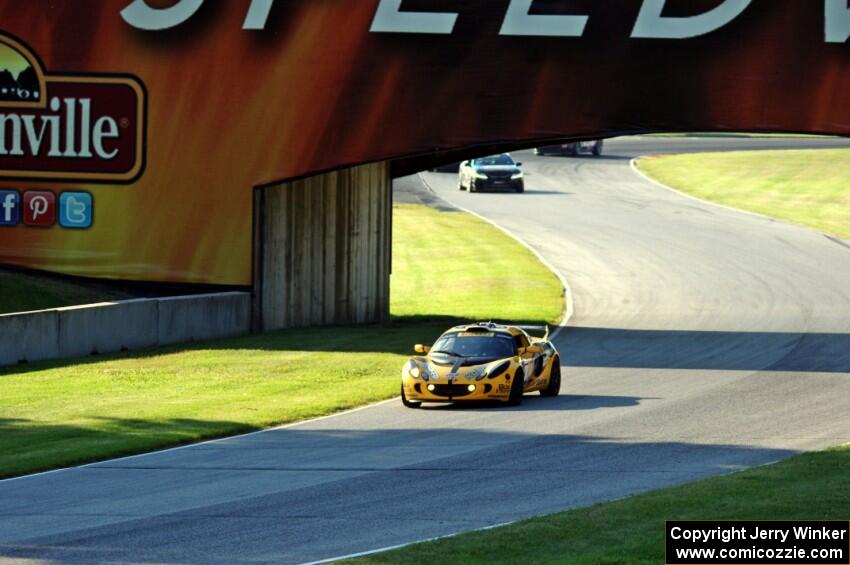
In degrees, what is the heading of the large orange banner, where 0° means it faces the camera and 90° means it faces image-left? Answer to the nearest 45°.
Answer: approximately 0°

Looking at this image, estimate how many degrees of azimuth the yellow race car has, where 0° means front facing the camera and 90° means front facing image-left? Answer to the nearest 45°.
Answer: approximately 45°

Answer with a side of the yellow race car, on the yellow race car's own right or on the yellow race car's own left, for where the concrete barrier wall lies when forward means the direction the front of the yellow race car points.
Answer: on the yellow race car's own right
